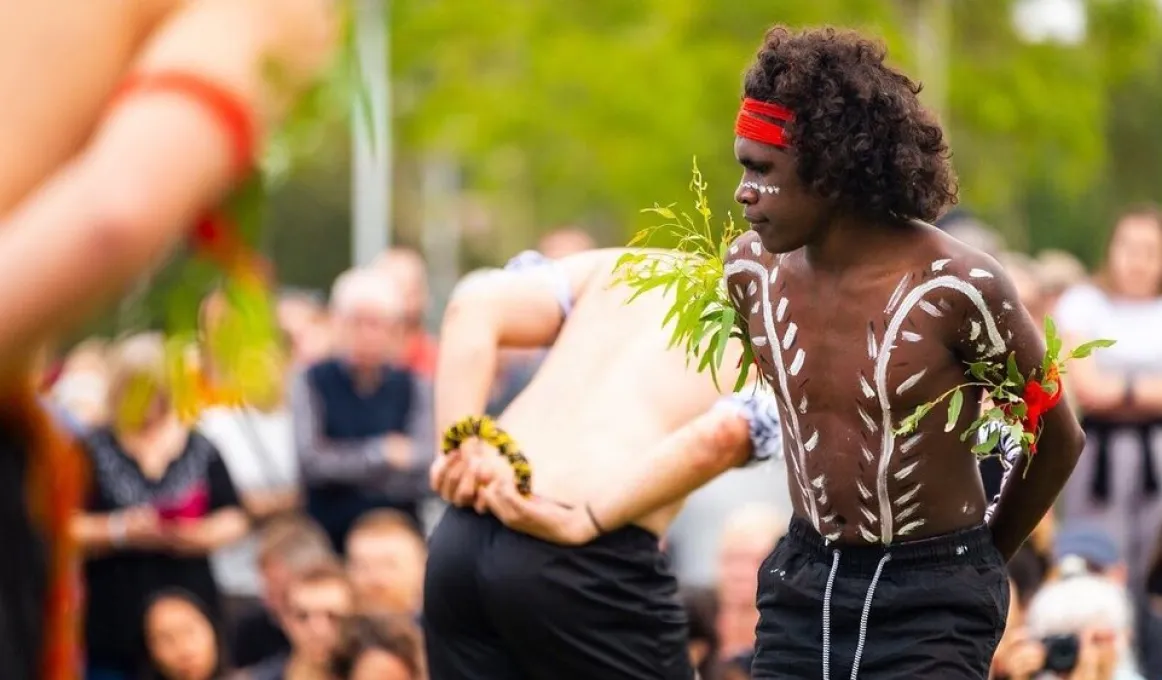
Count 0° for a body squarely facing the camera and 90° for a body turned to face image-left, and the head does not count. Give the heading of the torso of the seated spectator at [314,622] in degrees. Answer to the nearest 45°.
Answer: approximately 0°

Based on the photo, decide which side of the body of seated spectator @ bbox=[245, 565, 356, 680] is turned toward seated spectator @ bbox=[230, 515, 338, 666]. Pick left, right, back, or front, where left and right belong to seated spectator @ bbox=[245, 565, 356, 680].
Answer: back

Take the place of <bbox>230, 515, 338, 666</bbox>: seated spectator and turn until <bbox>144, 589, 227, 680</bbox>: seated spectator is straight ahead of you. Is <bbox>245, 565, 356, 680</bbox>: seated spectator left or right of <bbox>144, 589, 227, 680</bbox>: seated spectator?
left

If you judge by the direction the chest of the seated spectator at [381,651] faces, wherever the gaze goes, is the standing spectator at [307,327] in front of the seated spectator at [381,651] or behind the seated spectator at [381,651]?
behind
